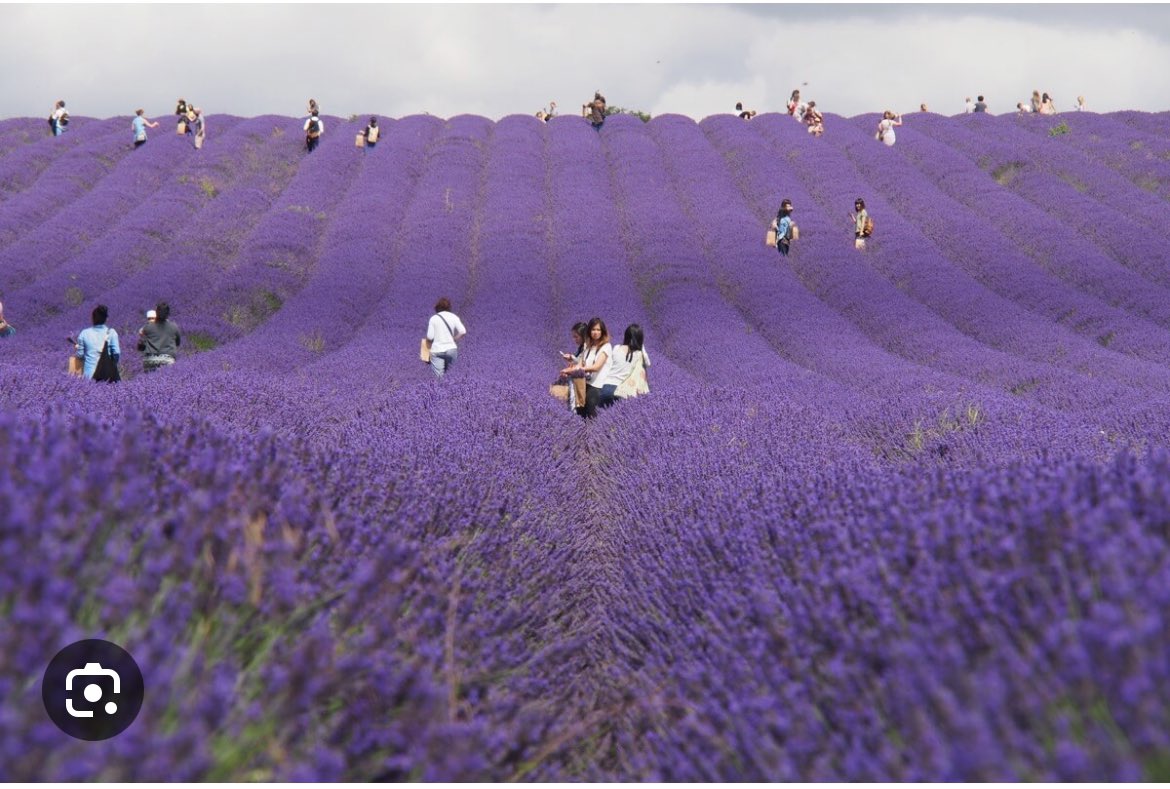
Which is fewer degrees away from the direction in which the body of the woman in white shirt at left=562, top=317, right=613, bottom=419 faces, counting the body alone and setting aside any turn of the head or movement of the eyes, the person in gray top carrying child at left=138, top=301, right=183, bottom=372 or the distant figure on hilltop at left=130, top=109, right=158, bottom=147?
the person in gray top carrying child

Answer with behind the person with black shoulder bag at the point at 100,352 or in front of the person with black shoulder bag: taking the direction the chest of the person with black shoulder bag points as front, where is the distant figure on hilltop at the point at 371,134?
in front

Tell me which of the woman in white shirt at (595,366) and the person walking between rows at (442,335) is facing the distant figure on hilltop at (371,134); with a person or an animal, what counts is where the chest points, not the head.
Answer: the person walking between rows

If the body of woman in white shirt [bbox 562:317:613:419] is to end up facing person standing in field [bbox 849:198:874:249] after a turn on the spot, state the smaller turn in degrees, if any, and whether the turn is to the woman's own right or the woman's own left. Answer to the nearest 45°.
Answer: approximately 180°

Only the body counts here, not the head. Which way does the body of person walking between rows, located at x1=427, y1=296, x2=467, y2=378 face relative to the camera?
away from the camera

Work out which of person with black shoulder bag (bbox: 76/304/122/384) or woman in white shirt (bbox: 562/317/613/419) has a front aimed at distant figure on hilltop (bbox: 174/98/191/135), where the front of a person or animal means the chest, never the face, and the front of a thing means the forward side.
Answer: the person with black shoulder bag

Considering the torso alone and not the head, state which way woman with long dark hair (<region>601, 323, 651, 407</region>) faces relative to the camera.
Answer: away from the camera

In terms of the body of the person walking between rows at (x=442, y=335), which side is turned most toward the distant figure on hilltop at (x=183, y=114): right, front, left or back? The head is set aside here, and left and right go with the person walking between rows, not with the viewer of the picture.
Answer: front

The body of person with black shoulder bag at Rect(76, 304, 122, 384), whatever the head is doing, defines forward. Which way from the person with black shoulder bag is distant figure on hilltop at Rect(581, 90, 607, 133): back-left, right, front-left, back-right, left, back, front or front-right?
front-right

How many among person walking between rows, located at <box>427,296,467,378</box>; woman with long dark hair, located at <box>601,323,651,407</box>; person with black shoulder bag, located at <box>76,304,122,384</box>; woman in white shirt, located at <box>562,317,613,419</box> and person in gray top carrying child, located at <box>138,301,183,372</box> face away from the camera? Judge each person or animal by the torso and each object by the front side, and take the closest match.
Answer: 4

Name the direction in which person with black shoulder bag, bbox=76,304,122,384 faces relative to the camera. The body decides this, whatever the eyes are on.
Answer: away from the camera

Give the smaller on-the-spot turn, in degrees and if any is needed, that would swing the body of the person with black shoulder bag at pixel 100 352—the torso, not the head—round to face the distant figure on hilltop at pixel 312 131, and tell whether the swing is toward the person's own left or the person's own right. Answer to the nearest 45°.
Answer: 0° — they already face them

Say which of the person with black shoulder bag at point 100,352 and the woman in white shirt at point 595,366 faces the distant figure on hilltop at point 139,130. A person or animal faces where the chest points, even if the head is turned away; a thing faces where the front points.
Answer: the person with black shoulder bag

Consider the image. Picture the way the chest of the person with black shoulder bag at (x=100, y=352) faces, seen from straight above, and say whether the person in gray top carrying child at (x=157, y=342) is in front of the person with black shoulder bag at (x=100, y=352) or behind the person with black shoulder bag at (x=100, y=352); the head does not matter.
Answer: in front

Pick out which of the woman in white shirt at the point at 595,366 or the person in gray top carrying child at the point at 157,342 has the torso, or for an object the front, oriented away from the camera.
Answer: the person in gray top carrying child

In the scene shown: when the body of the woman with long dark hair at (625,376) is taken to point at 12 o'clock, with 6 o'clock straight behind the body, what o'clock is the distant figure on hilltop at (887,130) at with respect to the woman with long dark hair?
The distant figure on hilltop is roughly at 1 o'clock from the woman with long dark hair.

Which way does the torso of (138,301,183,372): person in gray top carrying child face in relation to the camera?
away from the camera

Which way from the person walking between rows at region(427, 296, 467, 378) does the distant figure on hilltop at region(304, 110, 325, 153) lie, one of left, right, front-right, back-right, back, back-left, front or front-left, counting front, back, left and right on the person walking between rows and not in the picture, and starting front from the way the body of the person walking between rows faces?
front
